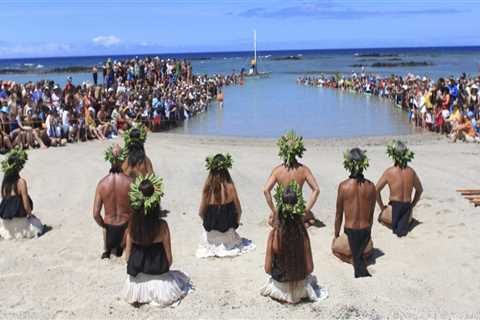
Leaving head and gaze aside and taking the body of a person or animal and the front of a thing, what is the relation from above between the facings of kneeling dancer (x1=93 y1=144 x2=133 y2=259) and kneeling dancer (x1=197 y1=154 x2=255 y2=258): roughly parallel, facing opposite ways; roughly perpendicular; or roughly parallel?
roughly parallel

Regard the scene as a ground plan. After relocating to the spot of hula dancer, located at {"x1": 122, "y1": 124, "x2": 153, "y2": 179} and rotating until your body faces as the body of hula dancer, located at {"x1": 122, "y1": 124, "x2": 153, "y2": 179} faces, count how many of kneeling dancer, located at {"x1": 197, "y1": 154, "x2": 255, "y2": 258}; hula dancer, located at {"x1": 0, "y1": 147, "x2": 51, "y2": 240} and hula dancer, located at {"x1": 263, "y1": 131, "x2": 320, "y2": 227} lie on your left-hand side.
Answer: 1

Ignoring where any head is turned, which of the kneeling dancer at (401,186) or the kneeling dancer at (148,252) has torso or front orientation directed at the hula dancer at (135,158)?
the kneeling dancer at (148,252)

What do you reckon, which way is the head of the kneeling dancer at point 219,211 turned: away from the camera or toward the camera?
away from the camera

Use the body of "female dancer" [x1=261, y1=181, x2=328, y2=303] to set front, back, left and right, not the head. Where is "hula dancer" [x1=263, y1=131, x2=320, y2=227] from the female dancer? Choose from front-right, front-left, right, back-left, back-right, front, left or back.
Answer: front

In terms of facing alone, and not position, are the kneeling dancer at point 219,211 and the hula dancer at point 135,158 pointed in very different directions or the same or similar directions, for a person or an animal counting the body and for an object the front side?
same or similar directions

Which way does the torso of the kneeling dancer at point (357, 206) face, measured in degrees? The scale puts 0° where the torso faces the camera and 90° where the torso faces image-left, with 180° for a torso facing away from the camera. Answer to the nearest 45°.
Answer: approximately 180°

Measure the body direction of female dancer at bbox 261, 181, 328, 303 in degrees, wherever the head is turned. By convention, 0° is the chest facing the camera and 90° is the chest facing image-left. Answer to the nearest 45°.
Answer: approximately 180°

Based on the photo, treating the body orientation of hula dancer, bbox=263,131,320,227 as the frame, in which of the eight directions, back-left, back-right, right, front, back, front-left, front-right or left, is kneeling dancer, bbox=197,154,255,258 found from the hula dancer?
back-left

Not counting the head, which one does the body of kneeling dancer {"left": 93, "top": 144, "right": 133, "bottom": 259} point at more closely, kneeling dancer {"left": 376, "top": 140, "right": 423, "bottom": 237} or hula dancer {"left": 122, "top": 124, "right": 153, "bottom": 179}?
the hula dancer

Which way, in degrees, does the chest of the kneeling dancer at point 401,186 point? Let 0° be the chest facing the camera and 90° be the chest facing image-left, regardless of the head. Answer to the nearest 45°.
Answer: approximately 180°

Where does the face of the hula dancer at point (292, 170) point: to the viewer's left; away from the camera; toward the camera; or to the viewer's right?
away from the camera

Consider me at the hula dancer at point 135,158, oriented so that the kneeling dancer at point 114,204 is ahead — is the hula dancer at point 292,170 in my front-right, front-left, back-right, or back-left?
front-left

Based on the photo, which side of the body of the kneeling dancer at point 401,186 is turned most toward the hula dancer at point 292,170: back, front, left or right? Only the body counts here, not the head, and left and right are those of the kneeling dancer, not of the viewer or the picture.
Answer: left

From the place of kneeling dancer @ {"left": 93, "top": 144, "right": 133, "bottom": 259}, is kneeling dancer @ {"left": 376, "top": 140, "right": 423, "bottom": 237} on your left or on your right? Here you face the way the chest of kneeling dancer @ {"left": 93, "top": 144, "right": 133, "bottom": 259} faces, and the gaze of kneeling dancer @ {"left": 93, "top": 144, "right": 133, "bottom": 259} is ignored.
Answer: on your right

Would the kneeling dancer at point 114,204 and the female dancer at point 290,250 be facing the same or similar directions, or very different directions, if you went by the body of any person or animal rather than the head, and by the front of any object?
same or similar directions

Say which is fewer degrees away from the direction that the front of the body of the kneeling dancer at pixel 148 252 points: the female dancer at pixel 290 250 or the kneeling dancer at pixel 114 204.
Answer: the kneeling dancer

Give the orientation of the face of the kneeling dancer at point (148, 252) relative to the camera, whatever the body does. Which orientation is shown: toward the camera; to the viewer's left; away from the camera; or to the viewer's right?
away from the camera
